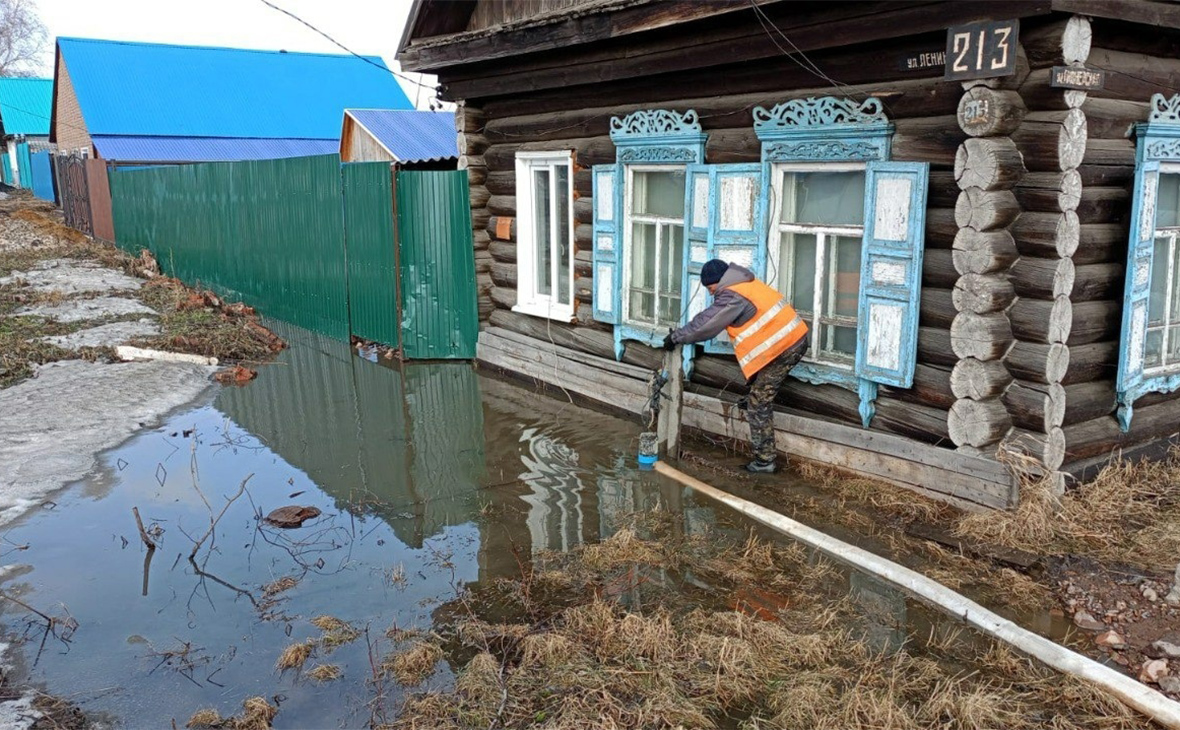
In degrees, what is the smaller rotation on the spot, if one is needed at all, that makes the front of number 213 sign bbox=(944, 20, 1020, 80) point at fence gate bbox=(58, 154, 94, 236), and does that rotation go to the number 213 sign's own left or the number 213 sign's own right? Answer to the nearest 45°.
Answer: approximately 90° to the number 213 sign's own right

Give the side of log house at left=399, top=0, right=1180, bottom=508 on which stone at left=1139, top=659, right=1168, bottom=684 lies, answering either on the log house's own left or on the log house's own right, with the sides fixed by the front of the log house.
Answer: on the log house's own left

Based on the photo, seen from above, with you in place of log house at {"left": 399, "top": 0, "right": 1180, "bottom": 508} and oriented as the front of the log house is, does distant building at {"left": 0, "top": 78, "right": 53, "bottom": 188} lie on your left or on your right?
on your right

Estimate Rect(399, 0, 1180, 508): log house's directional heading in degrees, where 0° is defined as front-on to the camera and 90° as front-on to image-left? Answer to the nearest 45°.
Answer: approximately 45°

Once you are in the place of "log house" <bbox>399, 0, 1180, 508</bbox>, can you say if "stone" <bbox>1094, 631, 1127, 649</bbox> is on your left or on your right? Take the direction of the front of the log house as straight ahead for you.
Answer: on your left

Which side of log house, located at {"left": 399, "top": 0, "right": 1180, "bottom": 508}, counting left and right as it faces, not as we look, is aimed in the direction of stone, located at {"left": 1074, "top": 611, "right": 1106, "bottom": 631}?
left
